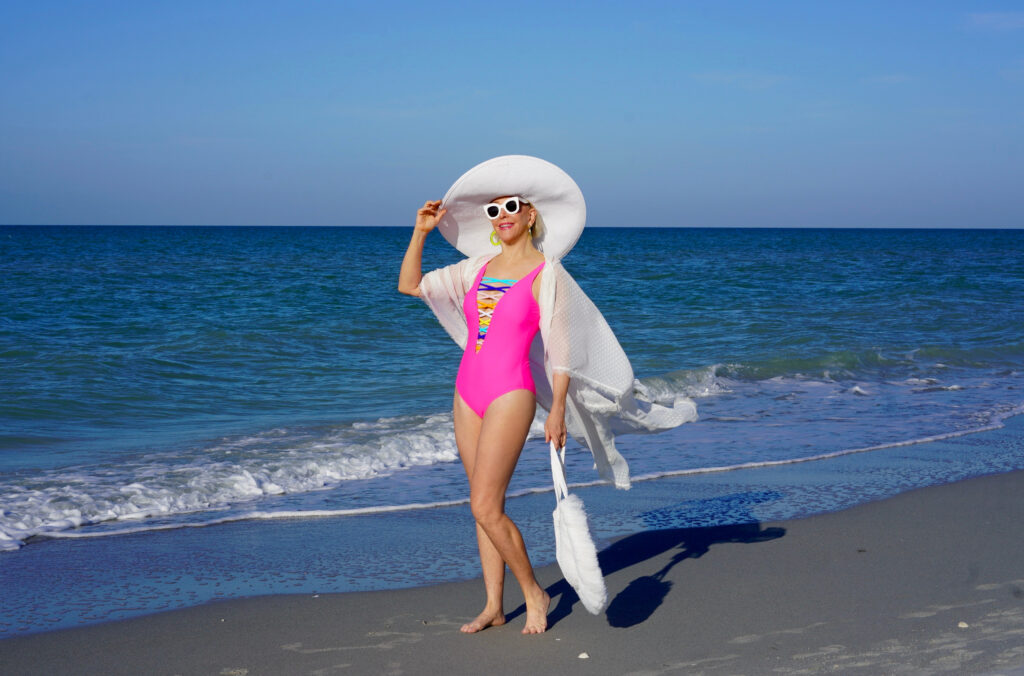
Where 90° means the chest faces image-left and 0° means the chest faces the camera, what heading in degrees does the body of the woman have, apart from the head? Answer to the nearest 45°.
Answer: approximately 45°
